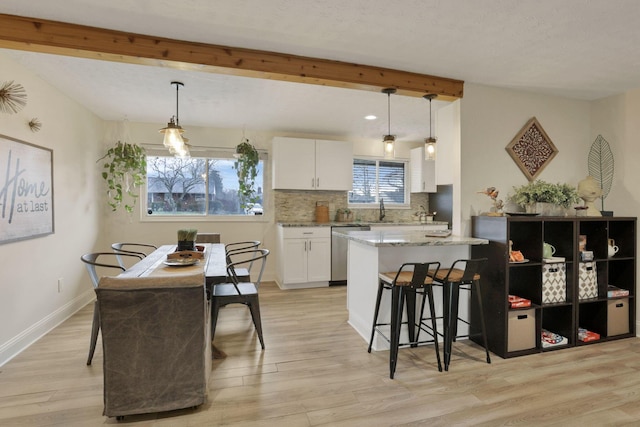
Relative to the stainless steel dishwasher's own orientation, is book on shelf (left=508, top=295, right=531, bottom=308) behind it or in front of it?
in front

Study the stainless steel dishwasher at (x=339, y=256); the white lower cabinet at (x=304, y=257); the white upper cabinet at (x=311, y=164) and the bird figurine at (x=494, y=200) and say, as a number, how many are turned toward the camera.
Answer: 3

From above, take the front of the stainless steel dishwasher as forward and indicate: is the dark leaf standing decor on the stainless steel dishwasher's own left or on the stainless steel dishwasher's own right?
on the stainless steel dishwasher's own left

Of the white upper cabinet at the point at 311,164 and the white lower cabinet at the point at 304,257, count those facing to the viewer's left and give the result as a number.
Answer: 0

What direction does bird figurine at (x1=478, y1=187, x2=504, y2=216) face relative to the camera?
to the viewer's left

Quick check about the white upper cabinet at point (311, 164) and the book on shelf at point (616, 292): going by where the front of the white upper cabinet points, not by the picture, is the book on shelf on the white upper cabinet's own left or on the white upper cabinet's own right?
on the white upper cabinet's own left

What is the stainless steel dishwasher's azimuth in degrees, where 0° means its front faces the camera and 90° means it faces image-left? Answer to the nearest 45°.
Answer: approximately 0°

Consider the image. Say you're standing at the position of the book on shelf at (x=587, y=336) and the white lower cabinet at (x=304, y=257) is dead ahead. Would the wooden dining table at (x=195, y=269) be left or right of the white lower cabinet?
left

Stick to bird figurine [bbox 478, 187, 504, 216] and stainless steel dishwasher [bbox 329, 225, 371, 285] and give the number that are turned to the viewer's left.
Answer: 1

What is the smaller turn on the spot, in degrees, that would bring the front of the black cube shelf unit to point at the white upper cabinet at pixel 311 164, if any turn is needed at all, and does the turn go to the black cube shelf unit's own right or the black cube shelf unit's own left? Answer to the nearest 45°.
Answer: approximately 135° to the black cube shelf unit's own right
